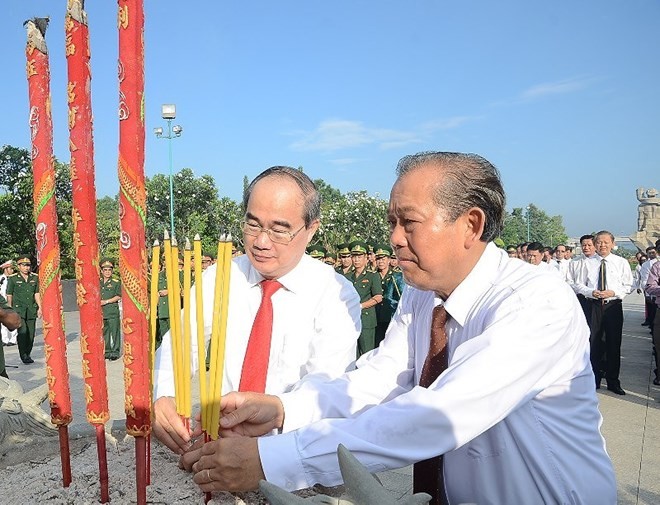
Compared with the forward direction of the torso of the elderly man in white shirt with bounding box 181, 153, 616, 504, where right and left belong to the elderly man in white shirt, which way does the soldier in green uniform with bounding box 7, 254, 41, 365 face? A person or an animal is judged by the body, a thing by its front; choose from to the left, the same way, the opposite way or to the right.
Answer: to the left

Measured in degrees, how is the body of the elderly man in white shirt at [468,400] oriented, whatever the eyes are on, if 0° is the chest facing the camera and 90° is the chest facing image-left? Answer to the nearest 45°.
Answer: approximately 45°

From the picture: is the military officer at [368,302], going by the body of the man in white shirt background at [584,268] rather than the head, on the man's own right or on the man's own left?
on the man's own right

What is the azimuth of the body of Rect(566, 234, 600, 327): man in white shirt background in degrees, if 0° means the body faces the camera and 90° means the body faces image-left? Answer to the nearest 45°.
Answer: approximately 0°

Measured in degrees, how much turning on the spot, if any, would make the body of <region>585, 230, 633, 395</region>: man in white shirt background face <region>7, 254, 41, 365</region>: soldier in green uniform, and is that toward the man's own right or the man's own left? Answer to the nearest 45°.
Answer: approximately 90° to the man's own right

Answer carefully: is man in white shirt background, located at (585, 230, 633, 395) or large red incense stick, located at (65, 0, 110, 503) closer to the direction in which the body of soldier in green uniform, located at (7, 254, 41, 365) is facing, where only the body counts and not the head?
the large red incense stick

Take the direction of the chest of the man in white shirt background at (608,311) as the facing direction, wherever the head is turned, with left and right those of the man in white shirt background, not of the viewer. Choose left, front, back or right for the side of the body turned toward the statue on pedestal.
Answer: back

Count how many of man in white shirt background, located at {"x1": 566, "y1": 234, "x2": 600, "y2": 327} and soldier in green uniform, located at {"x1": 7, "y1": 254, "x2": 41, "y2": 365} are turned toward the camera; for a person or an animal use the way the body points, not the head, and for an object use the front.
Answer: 2

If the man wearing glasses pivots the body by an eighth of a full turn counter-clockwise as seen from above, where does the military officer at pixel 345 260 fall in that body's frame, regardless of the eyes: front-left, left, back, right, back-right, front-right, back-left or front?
back

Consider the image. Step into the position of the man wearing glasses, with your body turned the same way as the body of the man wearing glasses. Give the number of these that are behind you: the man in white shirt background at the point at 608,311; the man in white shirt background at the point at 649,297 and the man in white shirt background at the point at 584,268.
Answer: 3

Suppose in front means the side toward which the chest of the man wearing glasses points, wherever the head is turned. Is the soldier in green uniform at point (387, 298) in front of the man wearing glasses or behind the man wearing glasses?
behind
